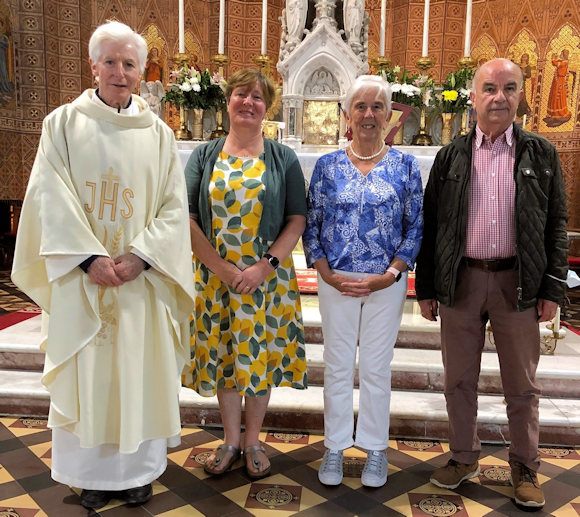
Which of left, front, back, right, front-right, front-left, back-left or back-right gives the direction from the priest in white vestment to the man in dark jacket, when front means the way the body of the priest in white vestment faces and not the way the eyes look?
left

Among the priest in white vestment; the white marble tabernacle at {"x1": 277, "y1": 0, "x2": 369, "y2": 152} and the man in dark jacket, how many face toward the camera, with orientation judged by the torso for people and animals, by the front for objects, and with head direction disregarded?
3

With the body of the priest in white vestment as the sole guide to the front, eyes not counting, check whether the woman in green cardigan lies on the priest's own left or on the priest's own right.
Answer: on the priest's own left

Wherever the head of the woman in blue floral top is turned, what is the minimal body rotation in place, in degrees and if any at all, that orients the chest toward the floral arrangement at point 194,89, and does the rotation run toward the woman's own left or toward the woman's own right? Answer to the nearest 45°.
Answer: approximately 135° to the woman's own right

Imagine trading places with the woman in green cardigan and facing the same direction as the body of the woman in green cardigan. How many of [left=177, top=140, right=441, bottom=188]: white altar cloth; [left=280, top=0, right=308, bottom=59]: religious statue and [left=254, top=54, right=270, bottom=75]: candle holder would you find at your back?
3

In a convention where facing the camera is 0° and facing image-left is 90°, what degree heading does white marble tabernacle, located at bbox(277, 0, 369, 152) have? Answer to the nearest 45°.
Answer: approximately 0°
